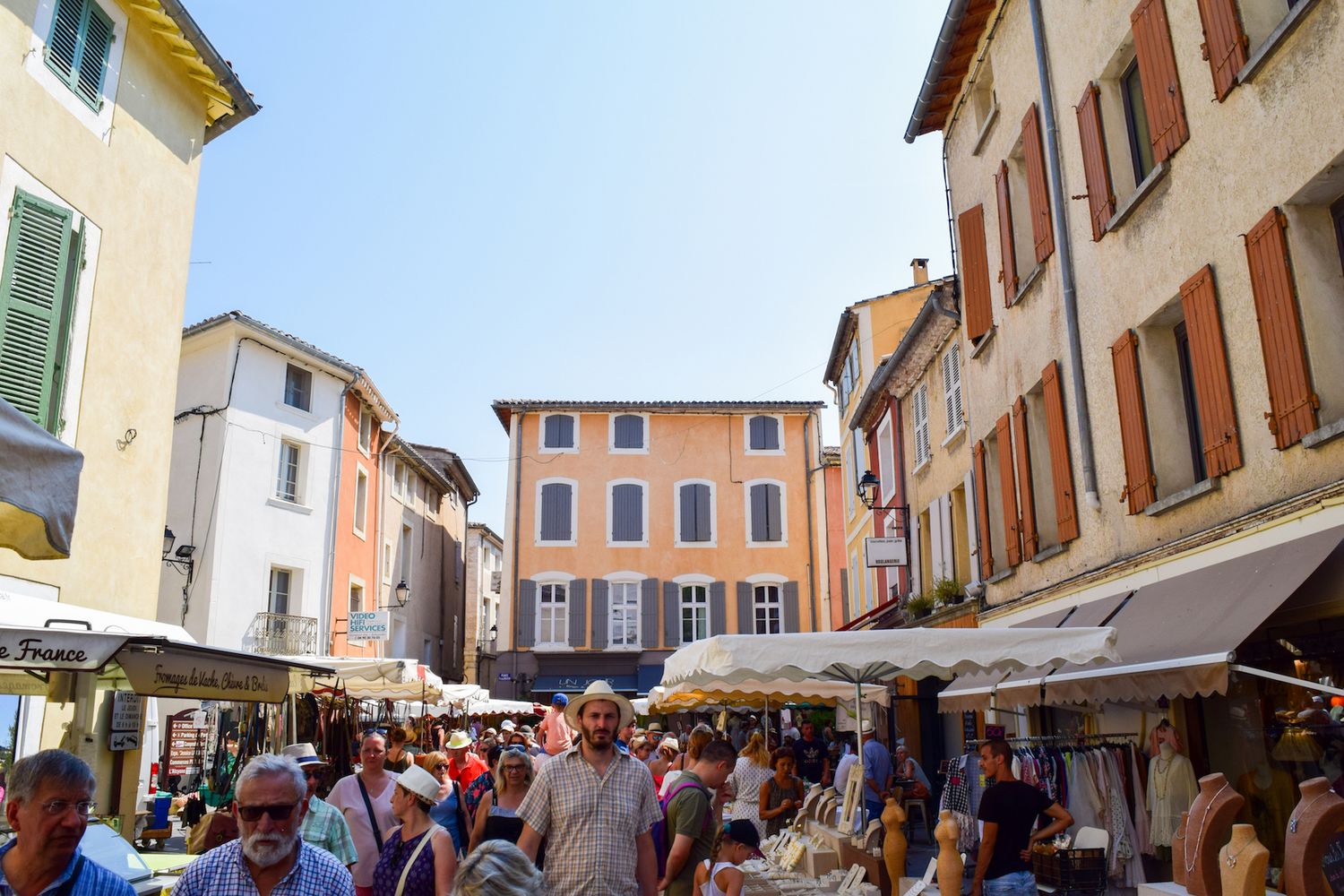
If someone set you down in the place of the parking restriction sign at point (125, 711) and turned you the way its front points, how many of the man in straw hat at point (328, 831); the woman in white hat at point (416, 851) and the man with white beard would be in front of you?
3

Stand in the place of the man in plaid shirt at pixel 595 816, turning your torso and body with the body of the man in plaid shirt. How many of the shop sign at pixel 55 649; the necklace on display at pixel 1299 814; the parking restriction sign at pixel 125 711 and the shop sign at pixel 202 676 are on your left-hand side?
1

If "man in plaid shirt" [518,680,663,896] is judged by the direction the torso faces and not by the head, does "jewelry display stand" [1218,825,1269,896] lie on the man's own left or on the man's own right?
on the man's own left

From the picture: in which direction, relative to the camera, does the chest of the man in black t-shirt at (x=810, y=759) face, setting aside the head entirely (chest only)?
toward the camera

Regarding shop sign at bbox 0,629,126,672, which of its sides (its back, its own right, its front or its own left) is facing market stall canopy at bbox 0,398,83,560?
front

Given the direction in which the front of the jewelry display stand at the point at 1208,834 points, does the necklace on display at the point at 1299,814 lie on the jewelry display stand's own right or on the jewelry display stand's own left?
on the jewelry display stand's own left

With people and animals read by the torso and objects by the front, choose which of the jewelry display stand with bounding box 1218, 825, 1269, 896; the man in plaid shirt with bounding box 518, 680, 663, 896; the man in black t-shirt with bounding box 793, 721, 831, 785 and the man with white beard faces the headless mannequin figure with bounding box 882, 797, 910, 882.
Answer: the man in black t-shirt

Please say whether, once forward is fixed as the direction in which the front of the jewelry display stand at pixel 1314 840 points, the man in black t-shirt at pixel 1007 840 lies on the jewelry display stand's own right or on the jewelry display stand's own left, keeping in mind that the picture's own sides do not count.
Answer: on the jewelry display stand's own right

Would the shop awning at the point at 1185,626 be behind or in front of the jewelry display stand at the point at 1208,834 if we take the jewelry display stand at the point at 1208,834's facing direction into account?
behind

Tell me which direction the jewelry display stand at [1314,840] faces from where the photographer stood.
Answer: facing the viewer and to the left of the viewer

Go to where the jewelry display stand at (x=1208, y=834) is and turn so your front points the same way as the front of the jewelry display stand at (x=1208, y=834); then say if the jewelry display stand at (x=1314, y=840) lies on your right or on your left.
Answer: on your left

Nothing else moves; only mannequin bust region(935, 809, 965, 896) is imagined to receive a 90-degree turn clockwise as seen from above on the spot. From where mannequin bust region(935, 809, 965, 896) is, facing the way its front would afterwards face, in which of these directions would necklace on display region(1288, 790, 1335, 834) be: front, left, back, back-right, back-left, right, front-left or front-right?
back-right

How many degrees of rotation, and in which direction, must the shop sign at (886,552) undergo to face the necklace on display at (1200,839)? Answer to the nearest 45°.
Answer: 0° — it already faces it

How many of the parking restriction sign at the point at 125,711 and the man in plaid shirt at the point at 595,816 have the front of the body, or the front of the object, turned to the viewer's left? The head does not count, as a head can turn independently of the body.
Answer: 0

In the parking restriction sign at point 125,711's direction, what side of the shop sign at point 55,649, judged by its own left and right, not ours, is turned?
back

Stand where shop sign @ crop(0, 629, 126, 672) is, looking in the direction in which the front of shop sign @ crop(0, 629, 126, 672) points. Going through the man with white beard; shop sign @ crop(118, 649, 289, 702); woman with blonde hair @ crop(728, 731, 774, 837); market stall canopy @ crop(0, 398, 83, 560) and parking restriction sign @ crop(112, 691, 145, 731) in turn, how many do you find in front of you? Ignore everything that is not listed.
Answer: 2
